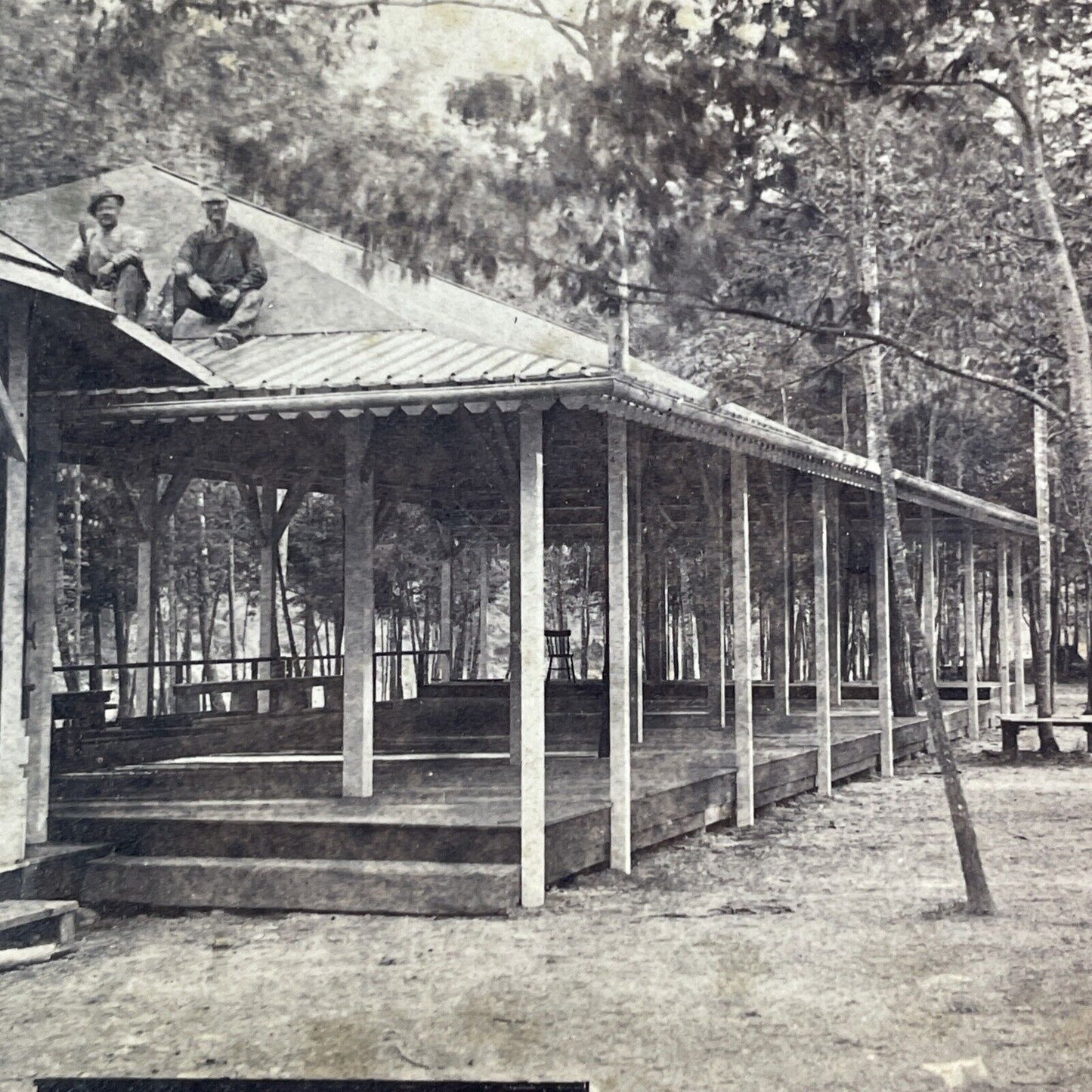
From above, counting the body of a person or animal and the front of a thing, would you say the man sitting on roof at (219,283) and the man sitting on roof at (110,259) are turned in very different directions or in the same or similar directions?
same or similar directions

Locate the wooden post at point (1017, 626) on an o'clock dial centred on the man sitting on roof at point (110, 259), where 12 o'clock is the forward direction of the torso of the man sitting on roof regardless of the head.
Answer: The wooden post is roughly at 8 o'clock from the man sitting on roof.

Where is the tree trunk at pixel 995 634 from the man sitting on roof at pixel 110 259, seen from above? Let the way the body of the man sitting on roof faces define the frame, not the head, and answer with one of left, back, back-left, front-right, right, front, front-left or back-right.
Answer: back-left

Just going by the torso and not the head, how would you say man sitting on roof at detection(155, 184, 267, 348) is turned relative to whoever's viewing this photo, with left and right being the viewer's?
facing the viewer

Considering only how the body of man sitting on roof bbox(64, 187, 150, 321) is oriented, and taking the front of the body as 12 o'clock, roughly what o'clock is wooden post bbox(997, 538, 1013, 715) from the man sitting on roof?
The wooden post is roughly at 8 o'clock from the man sitting on roof.

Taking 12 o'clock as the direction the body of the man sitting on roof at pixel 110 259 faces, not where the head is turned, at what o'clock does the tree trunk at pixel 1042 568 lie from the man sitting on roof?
The tree trunk is roughly at 8 o'clock from the man sitting on roof.

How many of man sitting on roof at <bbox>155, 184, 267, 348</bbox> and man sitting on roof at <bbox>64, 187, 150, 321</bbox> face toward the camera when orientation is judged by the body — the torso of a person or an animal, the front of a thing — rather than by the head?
2

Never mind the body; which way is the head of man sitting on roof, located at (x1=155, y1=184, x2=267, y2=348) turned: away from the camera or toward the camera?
toward the camera

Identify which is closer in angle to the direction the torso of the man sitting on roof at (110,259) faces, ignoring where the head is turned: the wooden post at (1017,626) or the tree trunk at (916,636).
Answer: the tree trunk

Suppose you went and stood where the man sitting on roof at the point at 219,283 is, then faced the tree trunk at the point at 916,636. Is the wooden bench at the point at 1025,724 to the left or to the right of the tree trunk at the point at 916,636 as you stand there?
left
